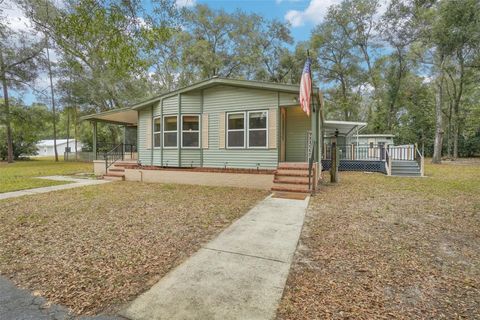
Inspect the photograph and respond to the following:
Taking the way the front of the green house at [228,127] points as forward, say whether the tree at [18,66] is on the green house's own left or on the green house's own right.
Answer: on the green house's own right

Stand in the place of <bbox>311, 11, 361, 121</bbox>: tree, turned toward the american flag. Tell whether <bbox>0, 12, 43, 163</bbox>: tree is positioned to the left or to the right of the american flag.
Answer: right

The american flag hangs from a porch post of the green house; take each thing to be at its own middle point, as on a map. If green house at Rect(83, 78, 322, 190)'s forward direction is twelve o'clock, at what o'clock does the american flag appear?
The american flag is roughly at 11 o'clock from the green house.

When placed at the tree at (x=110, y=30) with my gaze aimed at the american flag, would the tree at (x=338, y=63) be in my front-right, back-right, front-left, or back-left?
front-left

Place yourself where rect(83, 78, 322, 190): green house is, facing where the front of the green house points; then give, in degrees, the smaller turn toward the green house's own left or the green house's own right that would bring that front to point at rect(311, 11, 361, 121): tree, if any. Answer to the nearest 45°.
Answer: approximately 135° to the green house's own left

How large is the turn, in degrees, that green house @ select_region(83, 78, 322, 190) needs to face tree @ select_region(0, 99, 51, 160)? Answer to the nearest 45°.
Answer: approximately 135° to its right

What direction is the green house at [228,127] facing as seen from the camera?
toward the camera
